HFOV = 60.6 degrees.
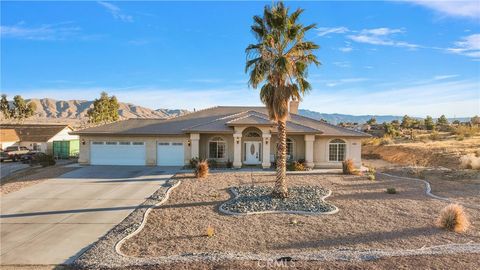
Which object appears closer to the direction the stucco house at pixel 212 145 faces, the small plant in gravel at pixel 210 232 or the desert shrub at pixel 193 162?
the small plant in gravel

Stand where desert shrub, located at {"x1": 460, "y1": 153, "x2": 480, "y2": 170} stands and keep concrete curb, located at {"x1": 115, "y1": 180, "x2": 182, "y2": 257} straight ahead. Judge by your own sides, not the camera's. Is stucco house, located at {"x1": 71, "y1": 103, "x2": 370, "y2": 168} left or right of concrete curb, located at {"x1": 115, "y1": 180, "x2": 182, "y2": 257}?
right

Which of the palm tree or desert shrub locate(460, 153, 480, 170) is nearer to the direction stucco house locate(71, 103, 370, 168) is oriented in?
the palm tree

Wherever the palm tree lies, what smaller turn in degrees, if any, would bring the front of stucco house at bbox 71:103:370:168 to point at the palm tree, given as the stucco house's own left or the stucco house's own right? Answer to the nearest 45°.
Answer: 0° — it already faces it

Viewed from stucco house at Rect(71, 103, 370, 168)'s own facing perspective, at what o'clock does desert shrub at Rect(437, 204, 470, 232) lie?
The desert shrub is roughly at 11 o'clock from the stucco house.

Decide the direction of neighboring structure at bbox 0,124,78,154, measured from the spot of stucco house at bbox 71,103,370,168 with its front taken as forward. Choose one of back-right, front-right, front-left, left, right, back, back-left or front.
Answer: back-right

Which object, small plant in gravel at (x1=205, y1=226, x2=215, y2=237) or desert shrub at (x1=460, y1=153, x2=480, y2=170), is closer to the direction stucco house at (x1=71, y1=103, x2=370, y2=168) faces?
the small plant in gravel

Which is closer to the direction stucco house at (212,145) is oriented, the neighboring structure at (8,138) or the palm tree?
the palm tree

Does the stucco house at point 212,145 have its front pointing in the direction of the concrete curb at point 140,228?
yes

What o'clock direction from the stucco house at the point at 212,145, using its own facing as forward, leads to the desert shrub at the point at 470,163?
The desert shrub is roughly at 9 o'clock from the stucco house.

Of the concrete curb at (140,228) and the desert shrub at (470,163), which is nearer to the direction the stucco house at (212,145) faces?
the concrete curb

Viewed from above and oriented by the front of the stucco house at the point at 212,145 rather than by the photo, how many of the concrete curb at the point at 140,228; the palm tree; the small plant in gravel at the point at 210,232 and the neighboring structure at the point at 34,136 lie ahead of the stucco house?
3

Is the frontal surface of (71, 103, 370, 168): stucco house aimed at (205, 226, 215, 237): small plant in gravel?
yes

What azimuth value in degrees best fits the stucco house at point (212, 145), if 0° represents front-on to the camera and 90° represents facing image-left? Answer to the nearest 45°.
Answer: approximately 0°
